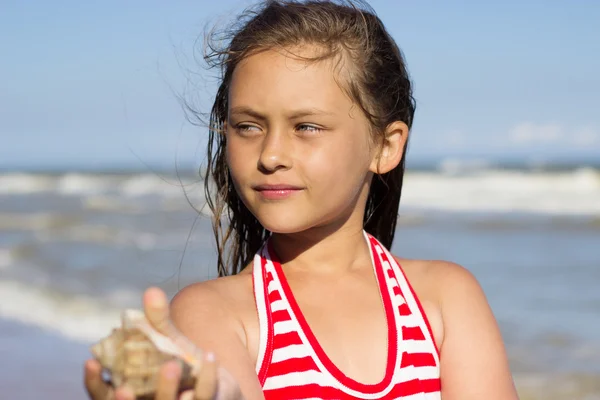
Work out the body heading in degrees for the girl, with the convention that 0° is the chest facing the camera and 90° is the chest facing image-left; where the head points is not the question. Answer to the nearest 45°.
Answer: approximately 0°

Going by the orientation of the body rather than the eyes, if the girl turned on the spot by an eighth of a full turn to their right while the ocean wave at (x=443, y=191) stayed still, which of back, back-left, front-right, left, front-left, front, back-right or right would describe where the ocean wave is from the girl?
back-right

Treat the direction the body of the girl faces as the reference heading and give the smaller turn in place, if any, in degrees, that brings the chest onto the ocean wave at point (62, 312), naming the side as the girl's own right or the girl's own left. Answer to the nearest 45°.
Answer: approximately 135° to the girl's own right
